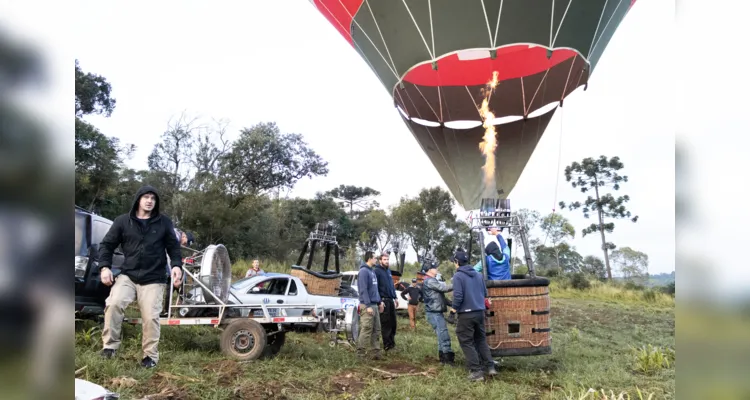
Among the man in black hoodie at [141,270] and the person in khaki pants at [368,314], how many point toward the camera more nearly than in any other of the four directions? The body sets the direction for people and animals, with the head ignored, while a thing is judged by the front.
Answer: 1

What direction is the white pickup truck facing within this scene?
to the viewer's left

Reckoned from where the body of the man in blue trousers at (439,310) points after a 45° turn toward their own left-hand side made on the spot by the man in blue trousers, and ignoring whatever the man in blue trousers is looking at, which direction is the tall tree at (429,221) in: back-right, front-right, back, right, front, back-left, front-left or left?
front-left

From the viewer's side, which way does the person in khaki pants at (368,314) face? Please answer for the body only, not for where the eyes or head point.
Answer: to the viewer's right

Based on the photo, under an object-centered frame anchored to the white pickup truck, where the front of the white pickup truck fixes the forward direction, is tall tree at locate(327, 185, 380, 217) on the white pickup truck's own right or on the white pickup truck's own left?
on the white pickup truck's own right
